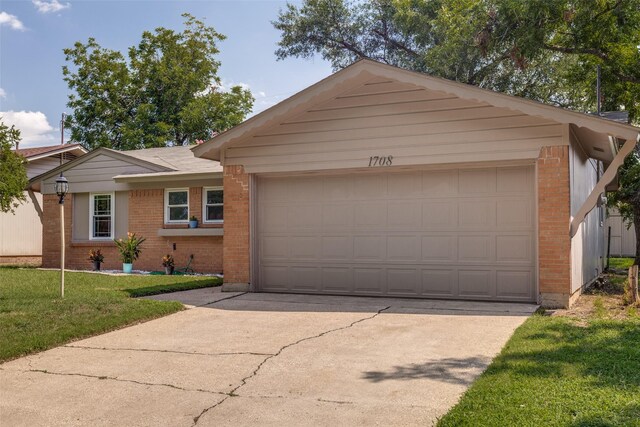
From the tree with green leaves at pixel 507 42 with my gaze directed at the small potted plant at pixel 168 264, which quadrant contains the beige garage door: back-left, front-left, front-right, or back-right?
front-left

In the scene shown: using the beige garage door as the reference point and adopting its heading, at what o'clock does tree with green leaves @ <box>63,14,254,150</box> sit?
The tree with green leaves is roughly at 5 o'clock from the beige garage door.

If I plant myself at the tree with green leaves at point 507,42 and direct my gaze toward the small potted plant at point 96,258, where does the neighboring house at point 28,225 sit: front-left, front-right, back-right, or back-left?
front-right

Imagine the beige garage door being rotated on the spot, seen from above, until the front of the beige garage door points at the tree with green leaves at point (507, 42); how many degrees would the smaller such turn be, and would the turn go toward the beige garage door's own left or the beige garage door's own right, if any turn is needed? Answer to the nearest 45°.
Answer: approximately 180°

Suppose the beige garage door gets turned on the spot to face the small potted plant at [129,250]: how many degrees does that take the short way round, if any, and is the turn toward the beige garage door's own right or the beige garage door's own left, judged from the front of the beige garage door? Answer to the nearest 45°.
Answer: approximately 135° to the beige garage door's own right

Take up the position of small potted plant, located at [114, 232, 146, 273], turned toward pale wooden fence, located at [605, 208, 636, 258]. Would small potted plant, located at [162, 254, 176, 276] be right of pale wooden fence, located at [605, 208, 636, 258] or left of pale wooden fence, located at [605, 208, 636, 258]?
right

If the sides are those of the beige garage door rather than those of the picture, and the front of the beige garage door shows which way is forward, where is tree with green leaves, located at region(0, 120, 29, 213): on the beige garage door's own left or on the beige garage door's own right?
on the beige garage door's own right

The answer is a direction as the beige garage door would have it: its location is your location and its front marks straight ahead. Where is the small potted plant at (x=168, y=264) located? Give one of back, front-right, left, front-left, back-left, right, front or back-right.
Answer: back-right

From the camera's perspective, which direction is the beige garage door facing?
toward the camera

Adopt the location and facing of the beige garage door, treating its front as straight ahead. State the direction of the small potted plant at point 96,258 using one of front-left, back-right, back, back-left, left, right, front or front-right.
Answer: back-right

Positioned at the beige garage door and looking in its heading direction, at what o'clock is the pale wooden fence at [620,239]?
The pale wooden fence is roughly at 7 o'clock from the beige garage door.
